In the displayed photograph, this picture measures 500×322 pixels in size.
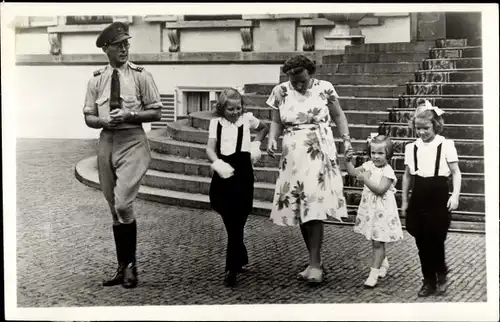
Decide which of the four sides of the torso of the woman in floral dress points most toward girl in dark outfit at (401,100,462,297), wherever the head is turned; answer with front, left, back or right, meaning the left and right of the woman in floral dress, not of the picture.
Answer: left

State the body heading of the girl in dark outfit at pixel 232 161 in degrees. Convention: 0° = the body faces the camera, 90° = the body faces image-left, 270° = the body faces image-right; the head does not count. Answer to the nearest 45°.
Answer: approximately 0°

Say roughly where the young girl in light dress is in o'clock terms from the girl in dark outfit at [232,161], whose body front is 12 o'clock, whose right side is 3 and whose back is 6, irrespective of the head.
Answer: The young girl in light dress is roughly at 9 o'clock from the girl in dark outfit.

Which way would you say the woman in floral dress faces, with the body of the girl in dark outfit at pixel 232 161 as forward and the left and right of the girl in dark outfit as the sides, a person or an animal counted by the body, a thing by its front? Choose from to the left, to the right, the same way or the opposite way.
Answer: the same way

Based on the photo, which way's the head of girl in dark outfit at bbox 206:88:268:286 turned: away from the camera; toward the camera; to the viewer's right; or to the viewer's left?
toward the camera

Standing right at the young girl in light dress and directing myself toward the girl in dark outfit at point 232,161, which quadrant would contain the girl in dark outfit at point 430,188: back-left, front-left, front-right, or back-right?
back-left

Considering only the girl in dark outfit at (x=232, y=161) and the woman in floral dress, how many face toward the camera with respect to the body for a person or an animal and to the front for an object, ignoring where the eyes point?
2

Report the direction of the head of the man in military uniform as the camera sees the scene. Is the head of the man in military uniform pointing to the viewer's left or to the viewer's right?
to the viewer's right

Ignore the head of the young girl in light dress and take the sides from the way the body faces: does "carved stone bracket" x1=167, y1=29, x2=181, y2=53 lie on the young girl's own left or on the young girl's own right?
on the young girl's own right

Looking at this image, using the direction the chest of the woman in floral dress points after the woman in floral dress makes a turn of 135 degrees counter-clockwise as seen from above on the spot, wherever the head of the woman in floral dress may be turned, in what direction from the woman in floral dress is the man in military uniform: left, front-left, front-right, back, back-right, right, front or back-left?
back-left

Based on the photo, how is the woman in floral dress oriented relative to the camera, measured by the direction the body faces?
toward the camera
